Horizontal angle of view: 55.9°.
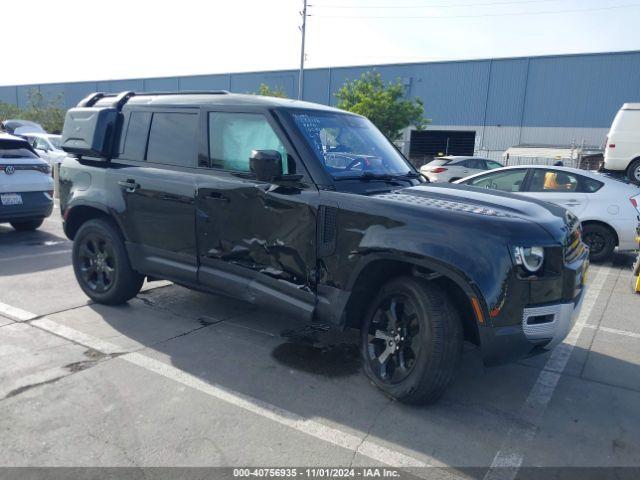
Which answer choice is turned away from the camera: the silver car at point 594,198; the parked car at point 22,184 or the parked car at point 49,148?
the parked car at point 22,184

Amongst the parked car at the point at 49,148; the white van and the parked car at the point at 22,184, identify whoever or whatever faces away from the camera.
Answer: the parked car at the point at 22,184

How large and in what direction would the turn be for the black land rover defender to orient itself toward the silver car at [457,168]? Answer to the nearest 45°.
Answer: approximately 135° to its left

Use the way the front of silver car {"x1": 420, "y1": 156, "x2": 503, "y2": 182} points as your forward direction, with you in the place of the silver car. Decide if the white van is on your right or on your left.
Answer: on your right

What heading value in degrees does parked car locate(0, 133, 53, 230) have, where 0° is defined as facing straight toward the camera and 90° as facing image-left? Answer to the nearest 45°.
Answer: approximately 180°

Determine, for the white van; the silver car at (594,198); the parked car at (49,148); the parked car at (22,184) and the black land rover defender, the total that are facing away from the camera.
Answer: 1

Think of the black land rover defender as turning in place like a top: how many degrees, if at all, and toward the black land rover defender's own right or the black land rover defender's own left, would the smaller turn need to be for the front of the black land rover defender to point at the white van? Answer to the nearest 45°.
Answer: approximately 90° to the black land rover defender's own left

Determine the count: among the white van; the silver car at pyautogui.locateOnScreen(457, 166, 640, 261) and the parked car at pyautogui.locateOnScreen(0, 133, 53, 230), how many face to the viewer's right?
1

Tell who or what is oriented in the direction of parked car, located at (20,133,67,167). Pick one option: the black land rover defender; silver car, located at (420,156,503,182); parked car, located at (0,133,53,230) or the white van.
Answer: parked car, located at (0,133,53,230)

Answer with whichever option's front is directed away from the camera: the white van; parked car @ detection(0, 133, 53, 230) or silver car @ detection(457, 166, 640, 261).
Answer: the parked car

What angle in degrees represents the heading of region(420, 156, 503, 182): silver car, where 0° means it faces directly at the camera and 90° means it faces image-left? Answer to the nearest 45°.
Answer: approximately 225°

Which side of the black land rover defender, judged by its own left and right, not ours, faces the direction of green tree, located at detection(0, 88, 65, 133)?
back

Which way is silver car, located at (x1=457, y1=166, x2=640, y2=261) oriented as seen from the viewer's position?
to the viewer's left

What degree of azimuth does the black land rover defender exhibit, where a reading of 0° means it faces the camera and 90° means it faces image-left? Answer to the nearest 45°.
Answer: approximately 315°

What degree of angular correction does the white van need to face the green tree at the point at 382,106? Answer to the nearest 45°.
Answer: approximately 135° to its left

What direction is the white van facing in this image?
to the viewer's right
